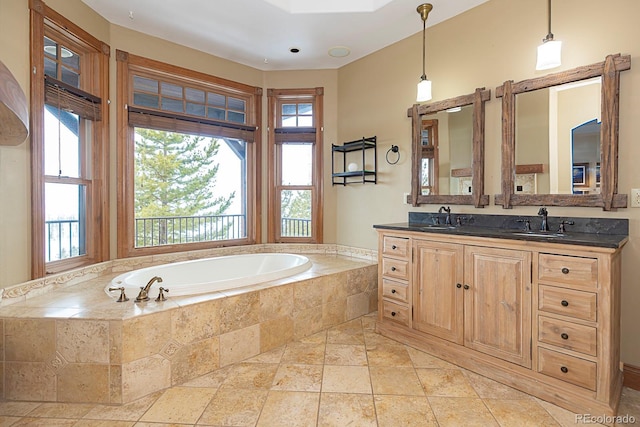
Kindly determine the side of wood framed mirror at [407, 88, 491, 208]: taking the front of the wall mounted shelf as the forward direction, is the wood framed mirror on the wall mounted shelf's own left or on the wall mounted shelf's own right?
on the wall mounted shelf's own left

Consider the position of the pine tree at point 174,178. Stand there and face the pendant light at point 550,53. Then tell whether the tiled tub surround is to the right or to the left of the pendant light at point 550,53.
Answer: right

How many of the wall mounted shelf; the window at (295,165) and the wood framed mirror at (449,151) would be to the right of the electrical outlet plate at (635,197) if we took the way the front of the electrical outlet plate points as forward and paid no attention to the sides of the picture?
3

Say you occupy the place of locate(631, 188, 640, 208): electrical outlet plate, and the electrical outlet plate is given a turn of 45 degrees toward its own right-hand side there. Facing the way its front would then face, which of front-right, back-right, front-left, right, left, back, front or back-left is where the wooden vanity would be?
front

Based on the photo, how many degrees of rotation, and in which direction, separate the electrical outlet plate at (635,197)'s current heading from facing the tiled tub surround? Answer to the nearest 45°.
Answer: approximately 45° to its right

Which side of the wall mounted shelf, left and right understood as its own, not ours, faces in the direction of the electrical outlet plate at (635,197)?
left

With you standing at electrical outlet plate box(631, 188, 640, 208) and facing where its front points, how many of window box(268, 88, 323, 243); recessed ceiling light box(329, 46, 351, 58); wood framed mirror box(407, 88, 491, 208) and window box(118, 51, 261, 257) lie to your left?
0

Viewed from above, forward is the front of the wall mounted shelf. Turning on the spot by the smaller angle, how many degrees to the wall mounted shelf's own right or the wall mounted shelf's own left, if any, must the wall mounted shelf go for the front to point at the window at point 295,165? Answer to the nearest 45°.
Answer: approximately 45° to the wall mounted shelf's own right

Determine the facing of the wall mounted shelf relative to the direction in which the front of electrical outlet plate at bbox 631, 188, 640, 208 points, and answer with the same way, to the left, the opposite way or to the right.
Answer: the same way

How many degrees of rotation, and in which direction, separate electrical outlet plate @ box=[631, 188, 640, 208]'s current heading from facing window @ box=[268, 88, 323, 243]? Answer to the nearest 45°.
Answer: approximately 90° to its right

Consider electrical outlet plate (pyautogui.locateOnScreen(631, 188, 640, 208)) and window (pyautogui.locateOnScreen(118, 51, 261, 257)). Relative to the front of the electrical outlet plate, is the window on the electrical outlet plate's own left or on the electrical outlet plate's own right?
on the electrical outlet plate's own right

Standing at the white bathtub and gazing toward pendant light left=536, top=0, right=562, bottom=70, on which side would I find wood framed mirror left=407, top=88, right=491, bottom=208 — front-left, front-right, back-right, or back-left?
front-left

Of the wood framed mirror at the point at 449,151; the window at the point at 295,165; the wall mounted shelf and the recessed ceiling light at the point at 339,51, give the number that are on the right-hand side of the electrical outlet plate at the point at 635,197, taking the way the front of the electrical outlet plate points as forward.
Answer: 4

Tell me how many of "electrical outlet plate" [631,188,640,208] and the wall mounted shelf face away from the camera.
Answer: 0

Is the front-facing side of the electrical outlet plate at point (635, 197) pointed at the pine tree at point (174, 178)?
no

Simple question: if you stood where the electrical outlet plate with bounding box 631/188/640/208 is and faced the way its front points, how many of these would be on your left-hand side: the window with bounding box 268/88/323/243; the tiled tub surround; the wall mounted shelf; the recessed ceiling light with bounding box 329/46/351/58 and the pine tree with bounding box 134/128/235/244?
0

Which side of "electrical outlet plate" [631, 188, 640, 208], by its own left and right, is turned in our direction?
front
